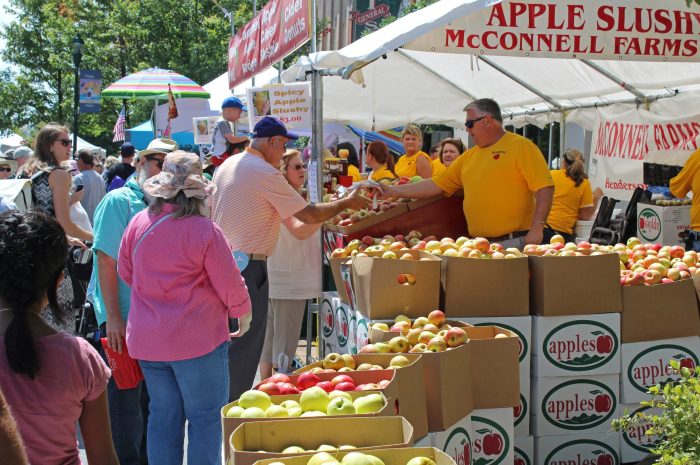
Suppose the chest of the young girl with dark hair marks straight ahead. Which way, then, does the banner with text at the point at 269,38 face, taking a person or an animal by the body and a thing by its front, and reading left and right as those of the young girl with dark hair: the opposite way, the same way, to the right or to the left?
the opposite way

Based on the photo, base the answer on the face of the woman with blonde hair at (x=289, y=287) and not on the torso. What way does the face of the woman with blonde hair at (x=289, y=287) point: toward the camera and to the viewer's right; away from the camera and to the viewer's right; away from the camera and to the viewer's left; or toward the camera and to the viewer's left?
toward the camera and to the viewer's right

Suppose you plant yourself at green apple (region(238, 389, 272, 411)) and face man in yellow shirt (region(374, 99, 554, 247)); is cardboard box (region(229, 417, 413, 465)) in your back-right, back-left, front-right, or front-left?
back-right

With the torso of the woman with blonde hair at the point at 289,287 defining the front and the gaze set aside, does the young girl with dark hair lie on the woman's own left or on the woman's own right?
on the woman's own right

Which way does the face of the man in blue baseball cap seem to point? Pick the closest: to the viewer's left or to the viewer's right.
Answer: to the viewer's right

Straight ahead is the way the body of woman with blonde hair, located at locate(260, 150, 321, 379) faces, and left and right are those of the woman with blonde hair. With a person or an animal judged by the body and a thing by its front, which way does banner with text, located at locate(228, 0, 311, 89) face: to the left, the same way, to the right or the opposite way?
to the right

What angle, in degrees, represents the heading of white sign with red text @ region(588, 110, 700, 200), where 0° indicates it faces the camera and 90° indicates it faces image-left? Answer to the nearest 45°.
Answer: approximately 0°

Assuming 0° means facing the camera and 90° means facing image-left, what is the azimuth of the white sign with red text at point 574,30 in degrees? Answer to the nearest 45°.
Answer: approximately 0°

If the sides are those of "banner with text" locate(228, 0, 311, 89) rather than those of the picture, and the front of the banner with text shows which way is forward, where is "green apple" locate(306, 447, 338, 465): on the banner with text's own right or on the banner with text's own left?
on the banner with text's own left

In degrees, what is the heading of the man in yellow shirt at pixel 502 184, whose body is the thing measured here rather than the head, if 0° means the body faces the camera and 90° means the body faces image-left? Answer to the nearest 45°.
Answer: approximately 45°

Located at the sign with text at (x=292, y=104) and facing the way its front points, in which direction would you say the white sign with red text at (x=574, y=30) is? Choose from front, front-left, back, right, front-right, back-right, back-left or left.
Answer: front-left

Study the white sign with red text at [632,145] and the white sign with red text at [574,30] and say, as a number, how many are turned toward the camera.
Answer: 2
